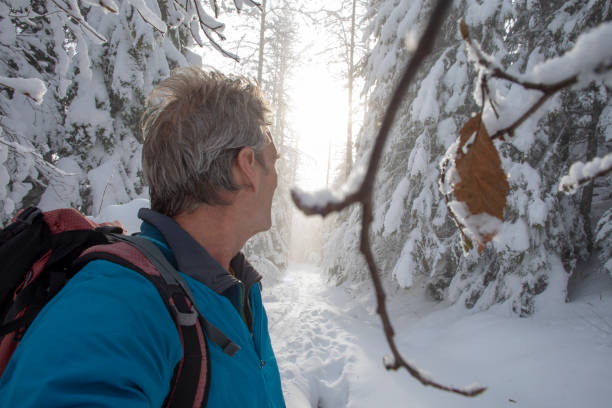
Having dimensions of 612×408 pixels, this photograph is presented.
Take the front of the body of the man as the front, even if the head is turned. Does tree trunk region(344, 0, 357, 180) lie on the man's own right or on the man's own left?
on the man's own left

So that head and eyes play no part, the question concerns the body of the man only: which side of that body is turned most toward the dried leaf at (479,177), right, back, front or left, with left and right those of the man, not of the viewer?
front

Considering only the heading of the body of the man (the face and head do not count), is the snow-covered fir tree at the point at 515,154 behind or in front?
in front

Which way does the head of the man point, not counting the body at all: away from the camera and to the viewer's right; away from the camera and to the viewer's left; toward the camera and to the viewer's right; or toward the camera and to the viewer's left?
away from the camera and to the viewer's right

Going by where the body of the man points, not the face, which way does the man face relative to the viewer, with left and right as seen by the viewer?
facing to the right of the viewer

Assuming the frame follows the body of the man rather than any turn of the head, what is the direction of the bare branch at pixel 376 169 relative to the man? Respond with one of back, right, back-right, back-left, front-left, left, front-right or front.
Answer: right

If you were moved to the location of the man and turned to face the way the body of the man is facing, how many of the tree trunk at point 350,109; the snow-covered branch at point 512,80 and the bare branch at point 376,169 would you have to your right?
2

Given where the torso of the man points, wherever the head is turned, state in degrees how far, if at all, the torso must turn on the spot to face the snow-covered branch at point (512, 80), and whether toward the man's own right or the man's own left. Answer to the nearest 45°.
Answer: approximately 90° to the man's own right
